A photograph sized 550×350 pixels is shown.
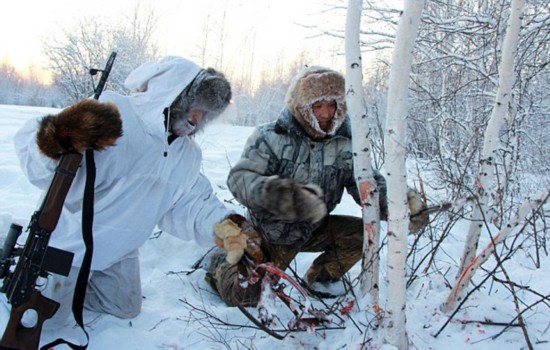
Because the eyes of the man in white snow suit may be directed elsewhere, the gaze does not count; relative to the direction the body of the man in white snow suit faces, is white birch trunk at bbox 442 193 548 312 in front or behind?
in front

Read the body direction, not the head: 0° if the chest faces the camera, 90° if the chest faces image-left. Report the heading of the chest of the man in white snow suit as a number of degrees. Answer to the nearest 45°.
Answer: approximately 315°

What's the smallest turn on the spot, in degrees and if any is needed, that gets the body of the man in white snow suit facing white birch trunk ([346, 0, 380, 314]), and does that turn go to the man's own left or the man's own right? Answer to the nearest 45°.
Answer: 0° — they already face it

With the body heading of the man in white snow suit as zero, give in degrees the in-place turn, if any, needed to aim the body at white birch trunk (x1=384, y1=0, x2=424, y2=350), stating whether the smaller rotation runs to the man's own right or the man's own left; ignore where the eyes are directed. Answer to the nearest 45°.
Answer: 0° — they already face it

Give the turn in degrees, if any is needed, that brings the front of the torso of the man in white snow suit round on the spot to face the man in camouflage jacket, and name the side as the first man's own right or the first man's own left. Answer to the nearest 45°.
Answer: approximately 45° to the first man's own left

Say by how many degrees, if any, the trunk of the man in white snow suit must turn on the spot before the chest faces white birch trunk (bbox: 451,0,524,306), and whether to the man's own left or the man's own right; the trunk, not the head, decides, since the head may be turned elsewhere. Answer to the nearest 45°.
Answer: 0° — they already face it
